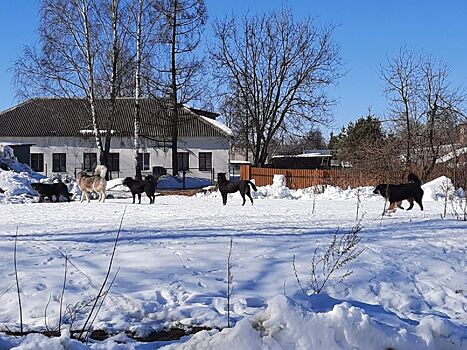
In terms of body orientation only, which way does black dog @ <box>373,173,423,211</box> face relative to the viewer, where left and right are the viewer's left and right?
facing to the left of the viewer

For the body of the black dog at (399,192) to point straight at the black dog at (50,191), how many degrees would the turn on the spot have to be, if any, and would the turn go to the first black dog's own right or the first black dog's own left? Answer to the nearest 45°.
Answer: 0° — it already faces it

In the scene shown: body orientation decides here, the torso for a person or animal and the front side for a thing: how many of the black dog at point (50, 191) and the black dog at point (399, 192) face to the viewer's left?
2

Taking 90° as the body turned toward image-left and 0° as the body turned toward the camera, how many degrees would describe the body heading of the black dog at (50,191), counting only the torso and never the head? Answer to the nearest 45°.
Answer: approximately 90°

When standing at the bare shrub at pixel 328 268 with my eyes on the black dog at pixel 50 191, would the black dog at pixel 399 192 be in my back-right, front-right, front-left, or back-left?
front-right

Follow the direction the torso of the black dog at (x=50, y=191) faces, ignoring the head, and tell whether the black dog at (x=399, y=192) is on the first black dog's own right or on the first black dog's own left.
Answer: on the first black dog's own left

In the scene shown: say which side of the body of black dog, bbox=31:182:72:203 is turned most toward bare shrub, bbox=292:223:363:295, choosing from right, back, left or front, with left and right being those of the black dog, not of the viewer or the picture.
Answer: left

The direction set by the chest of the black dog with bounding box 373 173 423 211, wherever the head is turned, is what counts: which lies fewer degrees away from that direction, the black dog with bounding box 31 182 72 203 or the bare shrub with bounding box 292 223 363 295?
the black dog

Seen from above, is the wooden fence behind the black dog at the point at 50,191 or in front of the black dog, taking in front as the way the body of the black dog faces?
behind

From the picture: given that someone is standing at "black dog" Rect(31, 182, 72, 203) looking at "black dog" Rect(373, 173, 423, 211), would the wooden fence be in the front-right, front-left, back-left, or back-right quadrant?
front-left

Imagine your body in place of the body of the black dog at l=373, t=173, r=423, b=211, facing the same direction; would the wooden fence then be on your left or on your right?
on your right

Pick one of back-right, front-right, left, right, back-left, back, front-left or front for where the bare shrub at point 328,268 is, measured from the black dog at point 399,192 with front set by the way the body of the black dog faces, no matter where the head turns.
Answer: left
